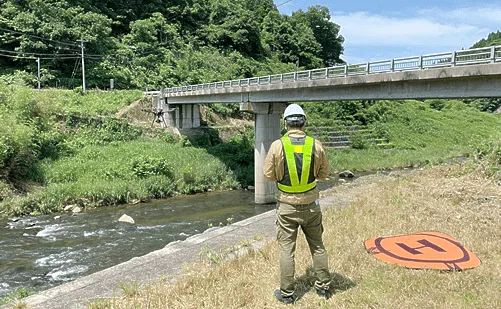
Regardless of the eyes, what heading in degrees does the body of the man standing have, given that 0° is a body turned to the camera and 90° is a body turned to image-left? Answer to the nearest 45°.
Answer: approximately 180°

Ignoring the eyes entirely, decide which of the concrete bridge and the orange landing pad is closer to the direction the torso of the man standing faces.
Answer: the concrete bridge

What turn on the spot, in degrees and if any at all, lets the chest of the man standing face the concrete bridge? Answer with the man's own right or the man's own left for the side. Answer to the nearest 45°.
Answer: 0° — they already face it

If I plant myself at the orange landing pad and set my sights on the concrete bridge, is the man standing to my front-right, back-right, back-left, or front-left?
back-left

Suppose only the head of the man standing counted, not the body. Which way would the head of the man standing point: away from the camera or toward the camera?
away from the camera

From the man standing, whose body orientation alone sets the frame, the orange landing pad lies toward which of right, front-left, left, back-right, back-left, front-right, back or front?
front-right

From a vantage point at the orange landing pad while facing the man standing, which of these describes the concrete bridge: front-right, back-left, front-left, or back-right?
back-right
